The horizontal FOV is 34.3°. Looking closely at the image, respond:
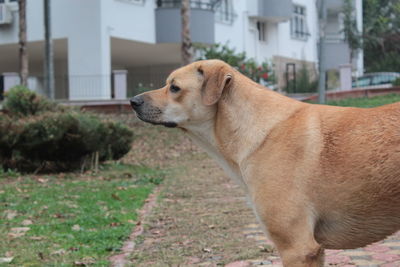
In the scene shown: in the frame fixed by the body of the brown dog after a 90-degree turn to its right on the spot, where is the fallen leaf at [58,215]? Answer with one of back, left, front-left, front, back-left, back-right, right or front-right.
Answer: front-left

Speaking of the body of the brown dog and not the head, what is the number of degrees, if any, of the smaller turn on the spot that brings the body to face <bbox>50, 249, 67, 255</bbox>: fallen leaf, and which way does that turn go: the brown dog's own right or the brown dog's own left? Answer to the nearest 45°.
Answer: approximately 45° to the brown dog's own right

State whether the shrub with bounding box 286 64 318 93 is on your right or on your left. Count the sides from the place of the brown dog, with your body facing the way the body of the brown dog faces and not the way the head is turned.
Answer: on your right

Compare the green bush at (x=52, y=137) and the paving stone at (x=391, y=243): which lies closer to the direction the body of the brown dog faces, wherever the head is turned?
the green bush

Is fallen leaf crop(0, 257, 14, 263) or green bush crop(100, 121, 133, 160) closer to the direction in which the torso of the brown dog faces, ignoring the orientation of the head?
the fallen leaf

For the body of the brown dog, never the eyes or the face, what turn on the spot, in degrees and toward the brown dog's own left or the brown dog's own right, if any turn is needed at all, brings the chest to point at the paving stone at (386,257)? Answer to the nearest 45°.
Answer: approximately 135° to the brown dog's own right

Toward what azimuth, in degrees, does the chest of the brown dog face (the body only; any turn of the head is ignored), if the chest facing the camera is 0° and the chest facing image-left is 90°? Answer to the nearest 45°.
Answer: approximately 90°

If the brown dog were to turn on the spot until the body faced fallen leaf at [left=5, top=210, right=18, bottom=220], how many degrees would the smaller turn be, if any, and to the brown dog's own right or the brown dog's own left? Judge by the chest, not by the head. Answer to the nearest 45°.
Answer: approximately 45° to the brown dog's own right

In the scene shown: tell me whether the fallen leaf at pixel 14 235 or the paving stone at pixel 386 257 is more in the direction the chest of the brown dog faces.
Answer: the fallen leaf

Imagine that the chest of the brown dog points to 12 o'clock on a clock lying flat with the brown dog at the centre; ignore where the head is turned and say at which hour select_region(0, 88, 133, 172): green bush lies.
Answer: The green bush is roughly at 2 o'clock from the brown dog.
